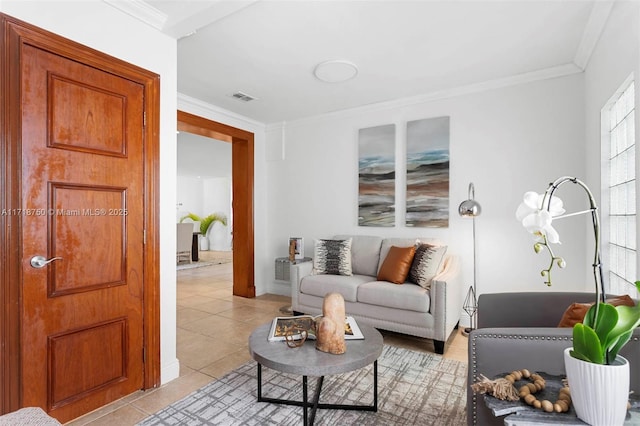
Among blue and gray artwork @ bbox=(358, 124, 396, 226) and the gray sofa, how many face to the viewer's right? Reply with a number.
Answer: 0

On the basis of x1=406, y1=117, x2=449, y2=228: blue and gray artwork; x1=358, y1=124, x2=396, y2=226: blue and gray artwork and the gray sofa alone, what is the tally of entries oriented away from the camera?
0

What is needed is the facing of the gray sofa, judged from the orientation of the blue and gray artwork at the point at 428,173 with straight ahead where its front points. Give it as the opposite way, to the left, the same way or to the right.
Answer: the same way

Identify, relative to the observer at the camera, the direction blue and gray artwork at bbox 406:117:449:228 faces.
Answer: facing the viewer and to the left of the viewer

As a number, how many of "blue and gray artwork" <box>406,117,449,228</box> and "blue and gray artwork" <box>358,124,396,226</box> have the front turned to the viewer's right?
0

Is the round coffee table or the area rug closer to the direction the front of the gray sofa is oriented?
the round coffee table

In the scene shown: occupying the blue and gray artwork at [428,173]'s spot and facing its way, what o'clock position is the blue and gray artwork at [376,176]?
the blue and gray artwork at [376,176] is roughly at 2 o'clock from the blue and gray artwork at [428,173].

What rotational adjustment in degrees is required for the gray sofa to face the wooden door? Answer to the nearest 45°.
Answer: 0° — it already faces it

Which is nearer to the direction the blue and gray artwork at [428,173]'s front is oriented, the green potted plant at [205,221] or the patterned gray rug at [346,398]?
the patterned gray rug

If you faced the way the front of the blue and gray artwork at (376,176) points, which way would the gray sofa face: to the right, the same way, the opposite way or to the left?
the same way

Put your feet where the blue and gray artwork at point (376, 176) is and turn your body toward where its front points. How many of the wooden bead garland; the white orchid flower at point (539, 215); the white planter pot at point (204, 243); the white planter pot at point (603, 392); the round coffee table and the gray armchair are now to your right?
1

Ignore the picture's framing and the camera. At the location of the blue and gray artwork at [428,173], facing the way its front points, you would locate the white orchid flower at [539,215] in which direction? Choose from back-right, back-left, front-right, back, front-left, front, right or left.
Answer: front-left

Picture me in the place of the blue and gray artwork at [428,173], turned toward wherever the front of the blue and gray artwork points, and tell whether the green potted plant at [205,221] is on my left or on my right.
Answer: on my right

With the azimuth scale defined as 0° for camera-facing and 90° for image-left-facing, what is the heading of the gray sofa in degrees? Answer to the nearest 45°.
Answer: approximately 45°

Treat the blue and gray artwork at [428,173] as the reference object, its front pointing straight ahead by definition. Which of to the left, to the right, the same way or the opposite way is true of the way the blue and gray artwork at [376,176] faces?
the same way
